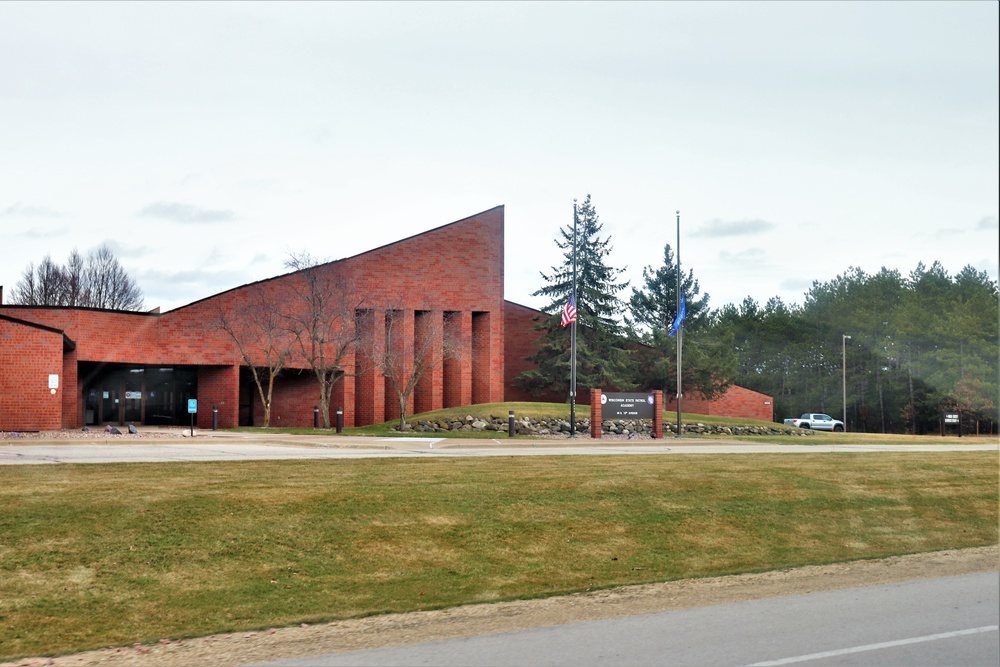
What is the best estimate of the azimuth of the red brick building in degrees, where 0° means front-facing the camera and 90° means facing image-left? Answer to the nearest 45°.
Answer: approximately 0°

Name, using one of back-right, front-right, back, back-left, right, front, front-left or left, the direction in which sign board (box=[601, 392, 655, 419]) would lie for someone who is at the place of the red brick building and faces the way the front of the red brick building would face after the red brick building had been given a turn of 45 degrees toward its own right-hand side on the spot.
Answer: left

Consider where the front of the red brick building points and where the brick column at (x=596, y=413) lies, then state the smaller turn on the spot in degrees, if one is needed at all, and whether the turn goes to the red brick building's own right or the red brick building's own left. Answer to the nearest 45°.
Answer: approximately 45° to the red brick building's own left
